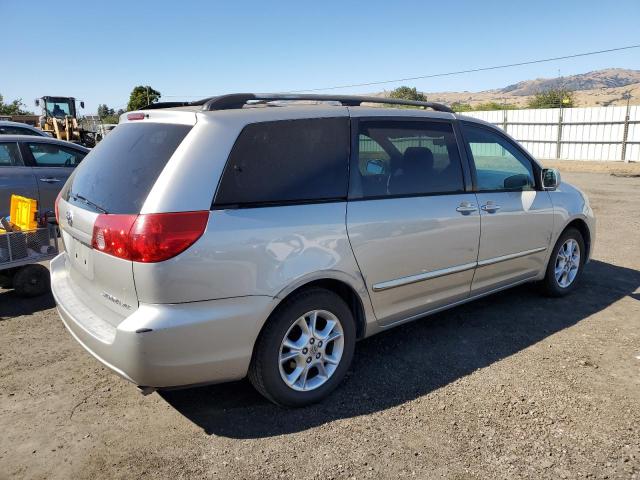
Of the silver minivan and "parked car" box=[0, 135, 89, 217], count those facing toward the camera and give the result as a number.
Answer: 0

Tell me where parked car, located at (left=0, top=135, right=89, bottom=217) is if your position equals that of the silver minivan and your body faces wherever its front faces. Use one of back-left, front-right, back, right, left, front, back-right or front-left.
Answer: left

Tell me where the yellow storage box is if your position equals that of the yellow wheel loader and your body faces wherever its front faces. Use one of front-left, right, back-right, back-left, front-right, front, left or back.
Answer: front-right

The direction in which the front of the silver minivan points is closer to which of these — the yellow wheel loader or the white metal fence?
the white metal fence

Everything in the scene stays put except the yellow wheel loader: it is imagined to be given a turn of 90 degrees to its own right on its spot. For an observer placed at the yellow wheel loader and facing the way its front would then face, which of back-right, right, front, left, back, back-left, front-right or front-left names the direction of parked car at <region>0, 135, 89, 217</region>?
front-left

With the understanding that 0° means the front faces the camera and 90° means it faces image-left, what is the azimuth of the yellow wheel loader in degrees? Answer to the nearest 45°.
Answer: approximately 315°

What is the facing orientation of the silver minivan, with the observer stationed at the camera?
facing away from the viewer and to the right of the viewer

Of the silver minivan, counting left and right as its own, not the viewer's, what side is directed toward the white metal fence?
front

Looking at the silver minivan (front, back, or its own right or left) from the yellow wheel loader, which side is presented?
left

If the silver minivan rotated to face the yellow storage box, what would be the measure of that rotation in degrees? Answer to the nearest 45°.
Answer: approximately 90° to its left
